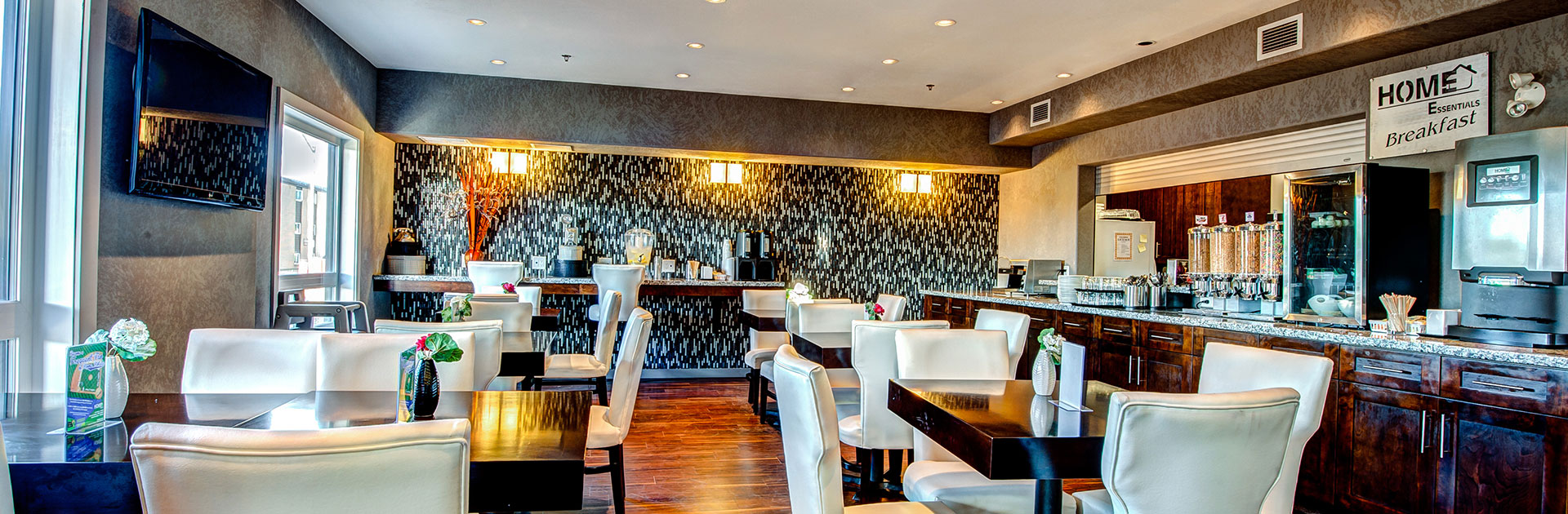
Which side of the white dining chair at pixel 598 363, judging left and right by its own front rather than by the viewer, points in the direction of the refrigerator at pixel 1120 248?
back

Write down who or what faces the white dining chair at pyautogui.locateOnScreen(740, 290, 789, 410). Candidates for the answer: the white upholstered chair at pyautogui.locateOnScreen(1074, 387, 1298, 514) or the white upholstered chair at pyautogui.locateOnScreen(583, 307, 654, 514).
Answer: the white upholstered chair at pyautogui.locateOnScreen(1074, 387, 1298, 514)

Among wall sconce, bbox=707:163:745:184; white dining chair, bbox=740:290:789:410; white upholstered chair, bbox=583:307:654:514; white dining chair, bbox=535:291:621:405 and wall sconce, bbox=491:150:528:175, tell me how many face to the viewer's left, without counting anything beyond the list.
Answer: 2

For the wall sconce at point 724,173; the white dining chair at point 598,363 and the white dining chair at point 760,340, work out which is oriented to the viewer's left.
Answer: the white dining chair at point 598,363

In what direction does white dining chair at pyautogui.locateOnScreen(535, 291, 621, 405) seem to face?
to the viewer's left

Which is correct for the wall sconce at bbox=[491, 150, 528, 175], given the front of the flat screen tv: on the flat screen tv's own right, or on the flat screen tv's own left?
on the flat screen tv's own left

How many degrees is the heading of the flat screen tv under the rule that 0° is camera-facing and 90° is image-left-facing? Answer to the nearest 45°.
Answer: approximately 315°

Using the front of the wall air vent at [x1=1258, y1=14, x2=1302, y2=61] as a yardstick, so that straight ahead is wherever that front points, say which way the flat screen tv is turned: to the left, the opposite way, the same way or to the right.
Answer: the opposite way
